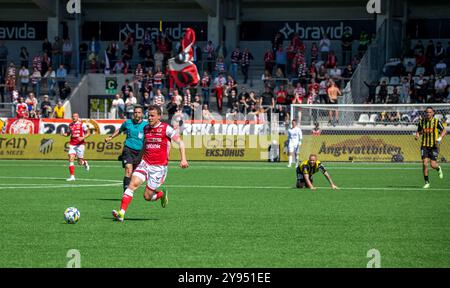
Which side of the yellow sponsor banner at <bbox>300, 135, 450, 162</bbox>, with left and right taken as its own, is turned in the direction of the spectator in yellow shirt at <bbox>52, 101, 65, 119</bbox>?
right

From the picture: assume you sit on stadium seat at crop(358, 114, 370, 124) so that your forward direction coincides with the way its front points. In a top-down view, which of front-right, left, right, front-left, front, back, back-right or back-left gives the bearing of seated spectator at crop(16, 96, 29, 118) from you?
right

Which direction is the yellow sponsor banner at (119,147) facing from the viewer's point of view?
toward the camera

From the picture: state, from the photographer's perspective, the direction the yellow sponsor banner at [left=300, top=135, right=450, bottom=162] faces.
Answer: facing the viewer

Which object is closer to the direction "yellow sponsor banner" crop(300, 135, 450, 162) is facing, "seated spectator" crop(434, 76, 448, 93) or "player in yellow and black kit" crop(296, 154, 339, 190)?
the player in yellow and black kit

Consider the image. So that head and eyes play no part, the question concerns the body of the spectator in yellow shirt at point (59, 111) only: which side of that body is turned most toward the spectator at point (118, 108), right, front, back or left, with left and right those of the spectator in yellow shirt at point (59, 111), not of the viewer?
left

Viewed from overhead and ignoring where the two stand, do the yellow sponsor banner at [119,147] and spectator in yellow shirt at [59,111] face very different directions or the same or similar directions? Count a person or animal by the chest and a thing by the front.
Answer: same or similar directions

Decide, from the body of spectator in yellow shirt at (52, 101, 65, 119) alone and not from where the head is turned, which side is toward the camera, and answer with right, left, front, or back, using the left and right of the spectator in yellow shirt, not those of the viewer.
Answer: front

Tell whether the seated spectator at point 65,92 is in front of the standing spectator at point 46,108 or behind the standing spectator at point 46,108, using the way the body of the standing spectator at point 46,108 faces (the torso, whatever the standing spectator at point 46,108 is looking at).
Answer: behind

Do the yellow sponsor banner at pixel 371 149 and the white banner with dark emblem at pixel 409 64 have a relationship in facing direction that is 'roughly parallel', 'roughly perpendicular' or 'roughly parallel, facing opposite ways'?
roughly parallel

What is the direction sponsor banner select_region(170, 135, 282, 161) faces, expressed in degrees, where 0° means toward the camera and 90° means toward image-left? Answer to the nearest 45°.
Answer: approximately 0°

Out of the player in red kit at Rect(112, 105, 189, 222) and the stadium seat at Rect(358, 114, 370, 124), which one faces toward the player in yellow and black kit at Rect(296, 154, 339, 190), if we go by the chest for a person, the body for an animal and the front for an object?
the stadium seat
